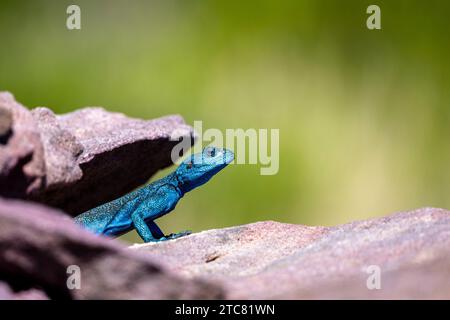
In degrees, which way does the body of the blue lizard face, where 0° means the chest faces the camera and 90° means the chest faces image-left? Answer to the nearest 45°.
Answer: approximately 270°

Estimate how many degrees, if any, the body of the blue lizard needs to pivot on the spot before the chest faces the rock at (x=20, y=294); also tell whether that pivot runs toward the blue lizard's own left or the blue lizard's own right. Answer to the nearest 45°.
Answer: approximately 90° to the blue lizard's own right
